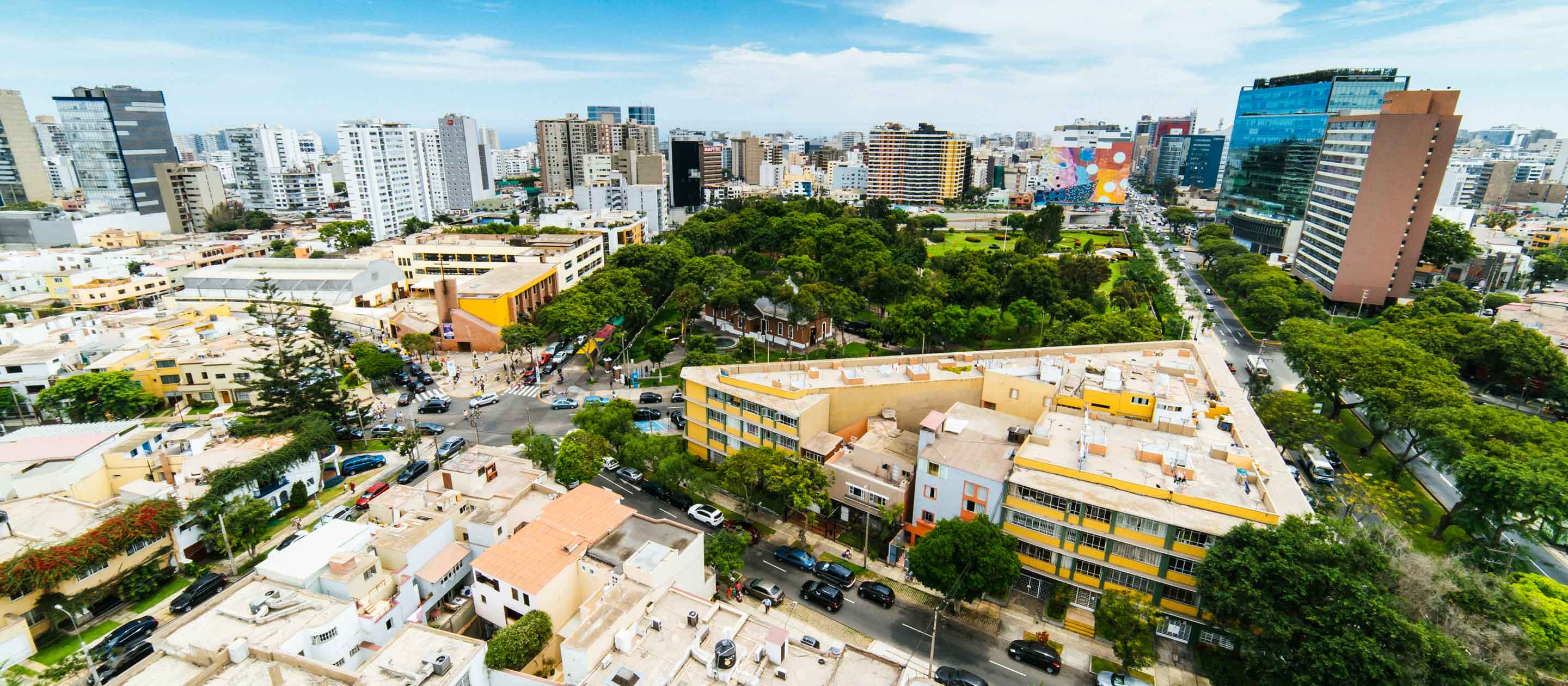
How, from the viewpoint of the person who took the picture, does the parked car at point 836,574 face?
facing away from the viewer and to the left of the viewer

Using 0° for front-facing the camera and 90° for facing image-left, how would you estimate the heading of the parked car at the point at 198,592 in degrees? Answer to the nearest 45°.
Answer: approximately 45°

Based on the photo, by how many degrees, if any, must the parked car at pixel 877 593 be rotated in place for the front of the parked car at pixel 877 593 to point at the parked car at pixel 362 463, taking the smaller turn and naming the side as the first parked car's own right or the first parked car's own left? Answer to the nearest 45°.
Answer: approximately 45° to the first parked car's own left

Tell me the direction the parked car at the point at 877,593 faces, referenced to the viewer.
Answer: facing away from the viewer and to the left of the viewer

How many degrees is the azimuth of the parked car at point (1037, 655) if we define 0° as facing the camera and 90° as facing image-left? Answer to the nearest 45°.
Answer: approximately 135°

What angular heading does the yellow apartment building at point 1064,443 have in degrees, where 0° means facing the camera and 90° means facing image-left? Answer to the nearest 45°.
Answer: approximately 45°

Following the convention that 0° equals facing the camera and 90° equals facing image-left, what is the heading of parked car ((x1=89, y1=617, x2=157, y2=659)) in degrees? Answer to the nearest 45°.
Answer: approximately 45°
